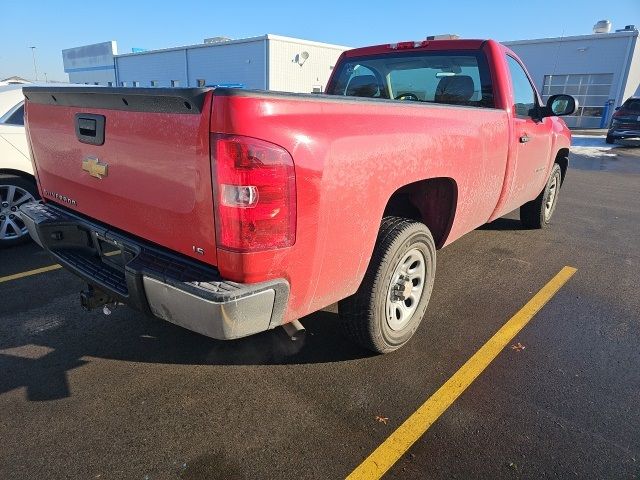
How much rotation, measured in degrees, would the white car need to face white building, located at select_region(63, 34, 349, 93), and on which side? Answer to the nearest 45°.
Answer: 0° — it already faces it

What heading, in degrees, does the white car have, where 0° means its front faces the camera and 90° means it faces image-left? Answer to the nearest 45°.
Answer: approximately 225°

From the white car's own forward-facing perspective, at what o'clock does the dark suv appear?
The dark suv is roughly at 1 o'clock from the white car.

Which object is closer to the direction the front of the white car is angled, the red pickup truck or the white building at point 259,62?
the white building

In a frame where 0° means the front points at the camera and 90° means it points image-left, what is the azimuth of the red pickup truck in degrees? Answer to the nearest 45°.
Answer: approximately 225°

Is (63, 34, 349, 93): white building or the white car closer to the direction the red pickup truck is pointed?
the white building

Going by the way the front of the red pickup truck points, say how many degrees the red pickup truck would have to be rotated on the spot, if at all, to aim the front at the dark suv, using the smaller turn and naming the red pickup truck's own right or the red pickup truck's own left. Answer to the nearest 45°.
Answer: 0° — it already faces it

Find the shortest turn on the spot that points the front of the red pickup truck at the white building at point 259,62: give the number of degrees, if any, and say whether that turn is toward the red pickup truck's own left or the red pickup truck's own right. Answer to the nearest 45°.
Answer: approximately 45° to the red pickup truck's own left

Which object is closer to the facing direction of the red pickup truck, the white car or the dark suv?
the dark suv

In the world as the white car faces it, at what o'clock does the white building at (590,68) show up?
The white building is roughly at 1 o'clock from the white car.
